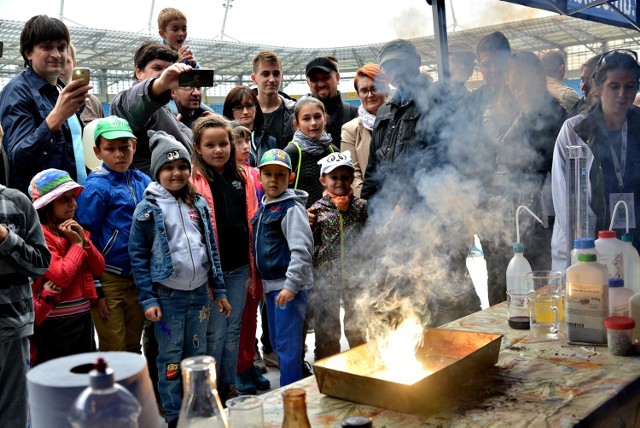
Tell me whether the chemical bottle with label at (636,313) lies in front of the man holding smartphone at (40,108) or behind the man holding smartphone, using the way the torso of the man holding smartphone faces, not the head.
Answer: in front

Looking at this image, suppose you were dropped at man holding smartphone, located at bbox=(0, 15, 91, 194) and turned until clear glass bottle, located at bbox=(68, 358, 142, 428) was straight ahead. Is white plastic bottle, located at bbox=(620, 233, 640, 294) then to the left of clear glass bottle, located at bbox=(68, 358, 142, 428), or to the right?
left

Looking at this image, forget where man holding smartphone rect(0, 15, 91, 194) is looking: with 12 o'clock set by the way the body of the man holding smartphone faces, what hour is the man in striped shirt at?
The man in striped shirt is roughly at 2 o'clock from the man holding smartphone.

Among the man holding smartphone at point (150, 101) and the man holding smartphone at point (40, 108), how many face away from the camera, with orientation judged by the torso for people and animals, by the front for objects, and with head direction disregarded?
0

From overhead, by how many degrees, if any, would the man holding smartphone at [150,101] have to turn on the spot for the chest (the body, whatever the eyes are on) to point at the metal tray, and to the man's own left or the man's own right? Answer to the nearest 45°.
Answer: approximately 45° to the man's own right

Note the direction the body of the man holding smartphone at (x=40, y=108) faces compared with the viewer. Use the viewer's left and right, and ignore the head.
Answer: facing the viewer and to the right of the viewer

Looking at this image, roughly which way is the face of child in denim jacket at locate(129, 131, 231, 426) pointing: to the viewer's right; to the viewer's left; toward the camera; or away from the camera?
toward the camera

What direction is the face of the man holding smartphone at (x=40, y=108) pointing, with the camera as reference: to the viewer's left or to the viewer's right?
to the viewer's right

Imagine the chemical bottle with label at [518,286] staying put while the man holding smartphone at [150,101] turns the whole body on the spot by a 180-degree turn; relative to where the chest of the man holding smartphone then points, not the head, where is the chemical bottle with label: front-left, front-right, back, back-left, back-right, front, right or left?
back

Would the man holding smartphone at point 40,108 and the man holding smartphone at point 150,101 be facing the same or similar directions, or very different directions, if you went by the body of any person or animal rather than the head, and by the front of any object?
same or similar directions

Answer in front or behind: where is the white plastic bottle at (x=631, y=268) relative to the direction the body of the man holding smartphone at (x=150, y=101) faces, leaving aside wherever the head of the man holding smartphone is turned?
in front

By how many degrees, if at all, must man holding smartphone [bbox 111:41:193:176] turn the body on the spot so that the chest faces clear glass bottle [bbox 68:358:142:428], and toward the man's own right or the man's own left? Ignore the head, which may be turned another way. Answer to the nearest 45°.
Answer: approximately 45° to the man's own right
